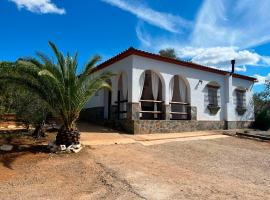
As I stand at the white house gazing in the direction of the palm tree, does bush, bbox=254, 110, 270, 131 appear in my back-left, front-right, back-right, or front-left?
back-left

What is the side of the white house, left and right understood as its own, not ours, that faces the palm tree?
right

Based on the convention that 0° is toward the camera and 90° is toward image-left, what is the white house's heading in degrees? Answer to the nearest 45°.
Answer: approximately 315°

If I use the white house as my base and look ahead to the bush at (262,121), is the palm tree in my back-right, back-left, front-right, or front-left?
back-right

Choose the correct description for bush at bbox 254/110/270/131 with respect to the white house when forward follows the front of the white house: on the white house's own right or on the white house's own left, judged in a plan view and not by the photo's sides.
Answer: on the white house's own left
